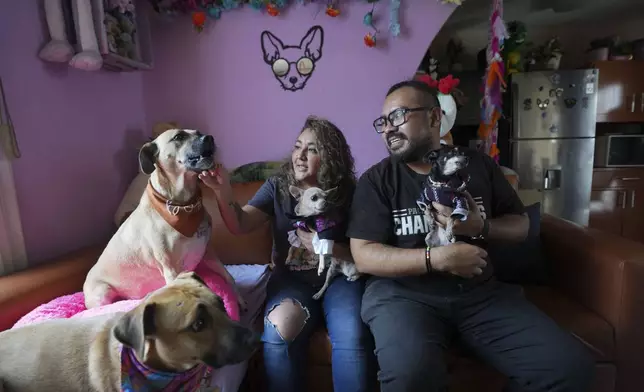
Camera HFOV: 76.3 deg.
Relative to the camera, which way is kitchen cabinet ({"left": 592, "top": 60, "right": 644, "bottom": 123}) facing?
toward the camera

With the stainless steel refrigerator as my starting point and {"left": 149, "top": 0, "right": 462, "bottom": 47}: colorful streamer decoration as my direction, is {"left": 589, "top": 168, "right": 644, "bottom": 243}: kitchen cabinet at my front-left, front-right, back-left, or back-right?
back-left

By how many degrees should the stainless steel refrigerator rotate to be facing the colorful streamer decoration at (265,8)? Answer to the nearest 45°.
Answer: approximately 45° to its right

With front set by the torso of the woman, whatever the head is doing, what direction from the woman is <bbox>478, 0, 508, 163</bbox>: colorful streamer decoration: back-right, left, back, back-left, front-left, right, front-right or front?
back-left

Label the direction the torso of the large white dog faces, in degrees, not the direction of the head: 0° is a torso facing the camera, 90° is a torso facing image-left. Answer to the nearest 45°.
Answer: approximately 315°

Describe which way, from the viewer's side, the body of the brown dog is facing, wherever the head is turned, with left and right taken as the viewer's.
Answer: facing to the right of the viewer

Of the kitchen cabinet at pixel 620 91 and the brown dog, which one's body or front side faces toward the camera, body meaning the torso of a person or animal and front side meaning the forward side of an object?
the kitchen cabinet

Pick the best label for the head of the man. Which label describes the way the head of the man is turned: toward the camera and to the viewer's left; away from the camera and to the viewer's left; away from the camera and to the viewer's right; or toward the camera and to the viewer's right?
toward the camera and to the viewer's left

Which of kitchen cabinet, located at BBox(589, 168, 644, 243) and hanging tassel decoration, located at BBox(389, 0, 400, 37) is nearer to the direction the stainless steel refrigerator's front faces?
the hanging tassel decoration

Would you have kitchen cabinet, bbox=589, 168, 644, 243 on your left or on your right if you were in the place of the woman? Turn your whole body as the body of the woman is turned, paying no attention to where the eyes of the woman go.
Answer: on your left

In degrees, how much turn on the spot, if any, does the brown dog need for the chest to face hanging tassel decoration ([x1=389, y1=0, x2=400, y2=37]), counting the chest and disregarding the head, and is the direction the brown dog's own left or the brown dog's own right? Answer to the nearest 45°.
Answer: approximately 45° to the brown dog's own left

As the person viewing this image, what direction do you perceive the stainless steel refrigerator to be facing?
facing the viewer

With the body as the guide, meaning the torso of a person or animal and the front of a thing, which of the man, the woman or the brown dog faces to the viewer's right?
the brown dog

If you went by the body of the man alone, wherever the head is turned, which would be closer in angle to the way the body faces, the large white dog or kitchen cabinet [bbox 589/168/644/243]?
the large white dog
